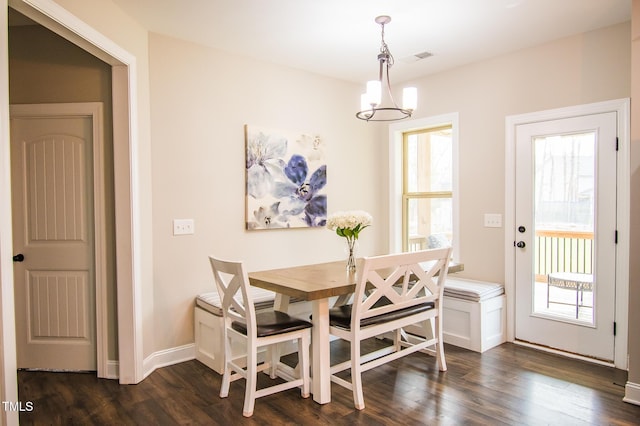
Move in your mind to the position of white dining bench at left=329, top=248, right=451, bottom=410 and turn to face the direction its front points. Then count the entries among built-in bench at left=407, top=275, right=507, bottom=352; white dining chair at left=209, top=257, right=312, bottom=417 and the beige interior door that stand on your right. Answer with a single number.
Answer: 1

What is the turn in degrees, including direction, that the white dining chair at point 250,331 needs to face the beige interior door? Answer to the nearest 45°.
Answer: approximately 90° to its left

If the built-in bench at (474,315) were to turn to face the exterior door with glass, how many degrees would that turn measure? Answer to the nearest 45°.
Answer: approximately 135° to its left

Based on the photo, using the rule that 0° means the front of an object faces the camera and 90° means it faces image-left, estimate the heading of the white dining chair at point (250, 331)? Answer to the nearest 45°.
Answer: approximately 225°

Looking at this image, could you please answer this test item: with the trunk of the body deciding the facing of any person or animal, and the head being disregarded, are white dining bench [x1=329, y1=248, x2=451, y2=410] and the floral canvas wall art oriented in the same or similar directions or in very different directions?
very different directions

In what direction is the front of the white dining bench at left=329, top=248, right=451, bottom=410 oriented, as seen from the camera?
facing away from the viewer and to the left of the viewer

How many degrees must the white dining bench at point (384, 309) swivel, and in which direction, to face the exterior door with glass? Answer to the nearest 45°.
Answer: approximately 90° to its right

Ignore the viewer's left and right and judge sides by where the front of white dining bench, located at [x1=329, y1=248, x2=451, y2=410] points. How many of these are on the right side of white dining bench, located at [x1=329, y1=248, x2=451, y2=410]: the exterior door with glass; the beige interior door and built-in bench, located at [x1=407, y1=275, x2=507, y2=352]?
2

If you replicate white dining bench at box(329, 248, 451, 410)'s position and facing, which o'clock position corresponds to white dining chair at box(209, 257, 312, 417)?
white dining chair at box(209, 257, 312, 417) is roughly at 10 o'clock from white dining bench at box(329, 248, 451, 410).

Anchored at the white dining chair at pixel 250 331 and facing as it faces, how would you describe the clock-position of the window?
The window is roughly at 12 o'clock from the white dining chair.
